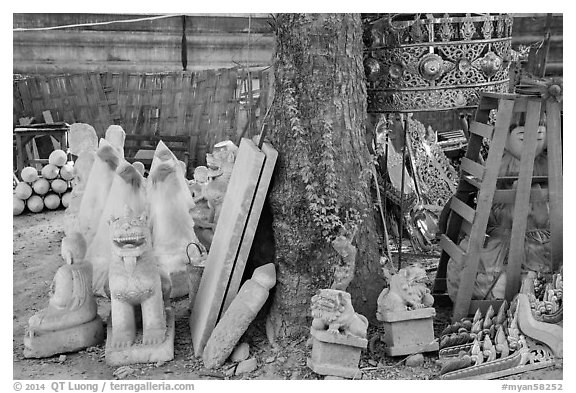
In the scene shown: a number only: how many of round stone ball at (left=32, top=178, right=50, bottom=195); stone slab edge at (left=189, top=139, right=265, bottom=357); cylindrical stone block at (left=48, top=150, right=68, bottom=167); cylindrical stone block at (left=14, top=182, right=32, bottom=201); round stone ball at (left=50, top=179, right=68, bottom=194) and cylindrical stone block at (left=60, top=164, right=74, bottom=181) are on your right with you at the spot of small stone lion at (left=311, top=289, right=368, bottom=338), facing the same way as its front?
6

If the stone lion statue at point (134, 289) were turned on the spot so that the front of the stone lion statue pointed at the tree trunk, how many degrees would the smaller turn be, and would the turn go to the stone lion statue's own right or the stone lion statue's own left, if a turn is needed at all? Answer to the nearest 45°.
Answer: approximately 90° to the stone lion statue's own left

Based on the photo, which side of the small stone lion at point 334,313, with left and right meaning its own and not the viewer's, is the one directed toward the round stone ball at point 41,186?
right

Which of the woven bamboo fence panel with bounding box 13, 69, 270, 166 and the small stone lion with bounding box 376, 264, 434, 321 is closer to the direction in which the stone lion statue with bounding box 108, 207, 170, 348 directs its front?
the small stone lion

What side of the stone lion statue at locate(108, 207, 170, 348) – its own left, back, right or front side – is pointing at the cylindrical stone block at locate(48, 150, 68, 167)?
back

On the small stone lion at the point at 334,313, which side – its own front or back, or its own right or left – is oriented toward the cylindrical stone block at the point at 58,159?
right

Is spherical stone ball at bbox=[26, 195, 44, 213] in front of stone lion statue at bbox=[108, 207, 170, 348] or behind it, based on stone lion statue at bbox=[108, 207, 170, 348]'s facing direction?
behind

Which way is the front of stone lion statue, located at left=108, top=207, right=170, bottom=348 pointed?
toward the camera

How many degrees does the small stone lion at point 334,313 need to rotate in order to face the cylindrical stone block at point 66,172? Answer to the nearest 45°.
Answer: approximately 90° to its right

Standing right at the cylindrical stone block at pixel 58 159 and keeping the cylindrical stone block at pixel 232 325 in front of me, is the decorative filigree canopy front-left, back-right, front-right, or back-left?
front-left

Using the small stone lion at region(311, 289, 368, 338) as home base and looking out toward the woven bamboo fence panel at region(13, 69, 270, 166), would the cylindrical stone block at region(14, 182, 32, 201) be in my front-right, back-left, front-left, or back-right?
front-left

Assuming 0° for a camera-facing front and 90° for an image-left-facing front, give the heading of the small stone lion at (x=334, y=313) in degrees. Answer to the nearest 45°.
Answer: approximately 45°

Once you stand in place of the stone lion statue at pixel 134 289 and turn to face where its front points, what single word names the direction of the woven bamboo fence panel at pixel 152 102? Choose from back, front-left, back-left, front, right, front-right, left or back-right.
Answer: back

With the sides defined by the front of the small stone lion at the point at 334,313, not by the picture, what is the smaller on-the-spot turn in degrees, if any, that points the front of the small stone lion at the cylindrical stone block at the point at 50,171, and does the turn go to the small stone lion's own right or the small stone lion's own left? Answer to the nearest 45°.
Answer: approximately 90° to the small stone lion's own right

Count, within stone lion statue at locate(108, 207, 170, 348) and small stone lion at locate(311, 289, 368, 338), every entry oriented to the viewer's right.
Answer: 0
